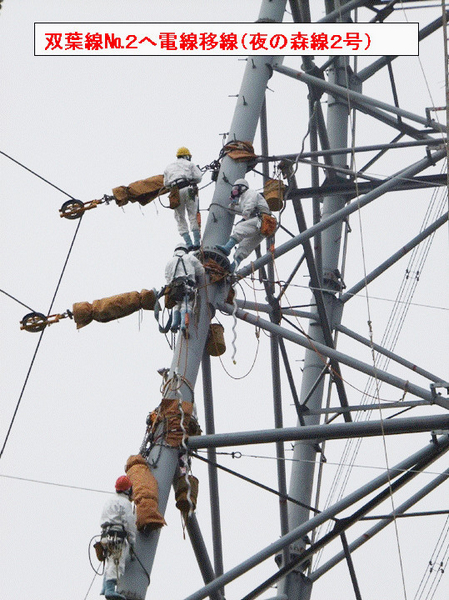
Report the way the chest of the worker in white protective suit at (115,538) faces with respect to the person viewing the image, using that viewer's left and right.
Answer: facing away from the viewer and to the right of the viewer

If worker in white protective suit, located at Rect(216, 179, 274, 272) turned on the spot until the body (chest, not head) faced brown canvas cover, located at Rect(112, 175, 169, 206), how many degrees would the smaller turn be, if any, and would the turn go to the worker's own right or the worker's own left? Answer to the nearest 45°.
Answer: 0° — they already face it

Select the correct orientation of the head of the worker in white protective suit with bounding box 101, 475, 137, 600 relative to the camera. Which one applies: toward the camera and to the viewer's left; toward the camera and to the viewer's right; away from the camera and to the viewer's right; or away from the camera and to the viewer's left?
away from the camera and to the viewer's right

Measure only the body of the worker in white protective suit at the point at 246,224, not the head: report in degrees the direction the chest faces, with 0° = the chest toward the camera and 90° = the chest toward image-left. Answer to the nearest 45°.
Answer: approximately 90°

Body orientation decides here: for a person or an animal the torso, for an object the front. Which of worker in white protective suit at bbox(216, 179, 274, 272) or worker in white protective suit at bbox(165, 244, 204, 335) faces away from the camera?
worker in white protective suit at bbox(165, 244, 204, 335)

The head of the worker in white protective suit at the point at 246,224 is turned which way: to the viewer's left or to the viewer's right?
to the viewer's left

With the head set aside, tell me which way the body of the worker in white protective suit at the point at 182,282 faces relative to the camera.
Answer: away from the camera
